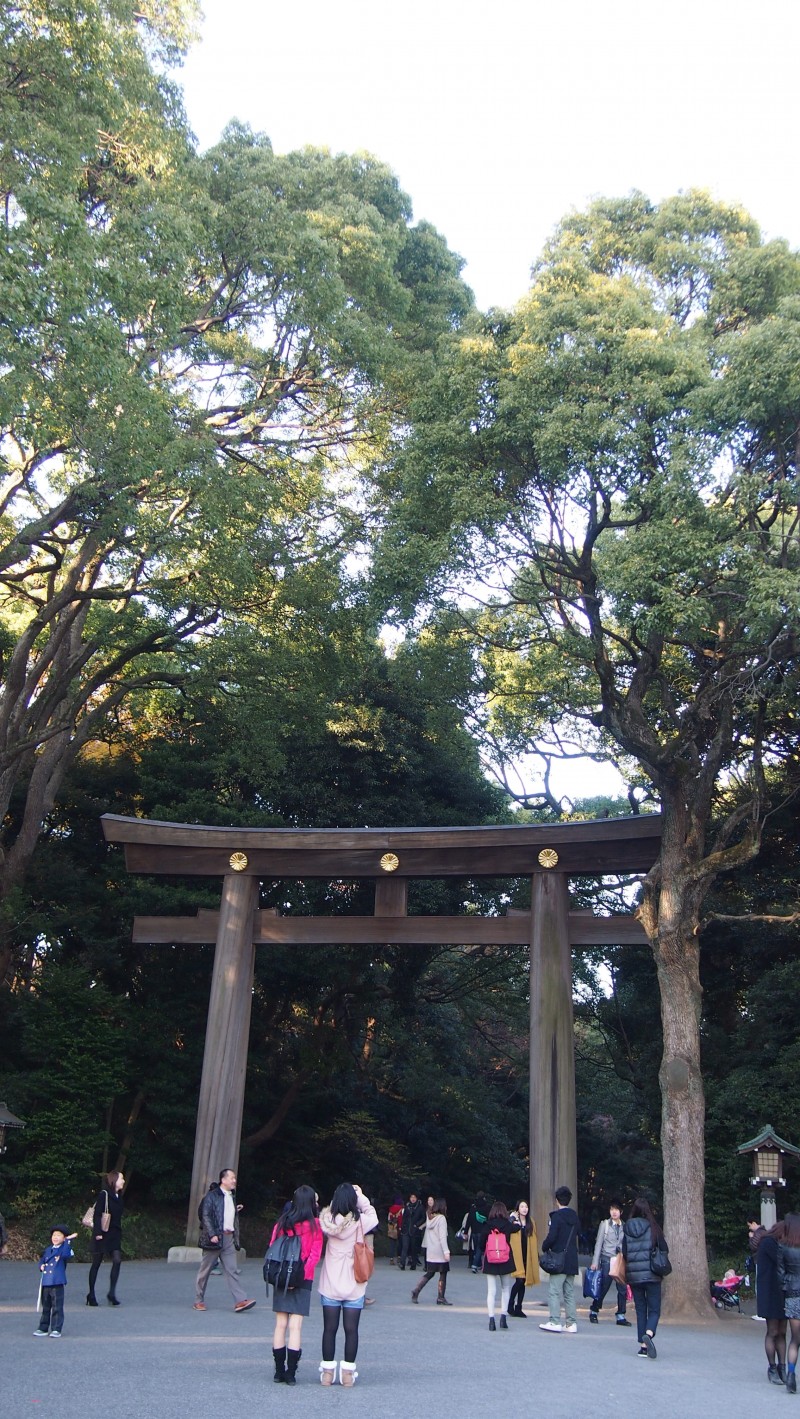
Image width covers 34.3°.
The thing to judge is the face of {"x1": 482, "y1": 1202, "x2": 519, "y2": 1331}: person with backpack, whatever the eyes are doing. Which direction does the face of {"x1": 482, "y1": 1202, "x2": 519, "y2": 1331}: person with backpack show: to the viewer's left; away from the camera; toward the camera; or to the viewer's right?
away from the camera

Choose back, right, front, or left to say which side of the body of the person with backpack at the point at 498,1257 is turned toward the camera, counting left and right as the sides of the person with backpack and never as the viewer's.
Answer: back

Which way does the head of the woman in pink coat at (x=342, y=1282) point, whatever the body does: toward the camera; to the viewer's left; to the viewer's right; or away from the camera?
away from the camera

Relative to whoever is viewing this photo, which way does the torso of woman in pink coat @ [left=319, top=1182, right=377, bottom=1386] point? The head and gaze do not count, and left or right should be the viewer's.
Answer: facing away from the viewer
